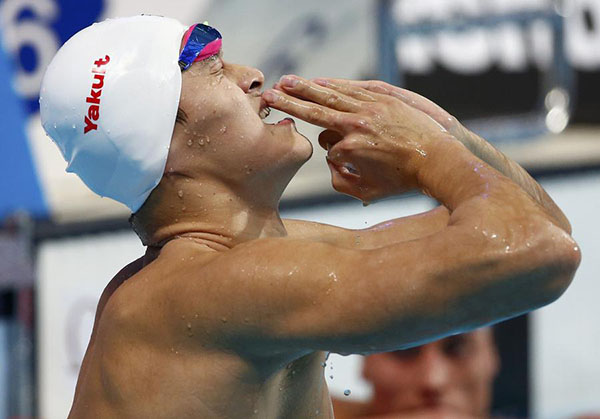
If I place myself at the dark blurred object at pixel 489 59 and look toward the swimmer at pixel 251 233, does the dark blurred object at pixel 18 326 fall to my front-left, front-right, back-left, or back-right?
front-right

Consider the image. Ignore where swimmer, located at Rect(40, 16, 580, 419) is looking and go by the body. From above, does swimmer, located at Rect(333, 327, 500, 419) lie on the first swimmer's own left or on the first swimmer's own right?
on the first swimmer's own left

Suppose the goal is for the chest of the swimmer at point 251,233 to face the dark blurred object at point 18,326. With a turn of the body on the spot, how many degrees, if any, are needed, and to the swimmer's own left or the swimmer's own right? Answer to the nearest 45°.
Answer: approximately 135° to the swimmer's own left

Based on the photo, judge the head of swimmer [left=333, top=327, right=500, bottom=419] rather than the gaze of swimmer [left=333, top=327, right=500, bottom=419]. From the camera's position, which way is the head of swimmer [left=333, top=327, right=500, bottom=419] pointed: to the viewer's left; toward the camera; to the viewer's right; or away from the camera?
toward the camera

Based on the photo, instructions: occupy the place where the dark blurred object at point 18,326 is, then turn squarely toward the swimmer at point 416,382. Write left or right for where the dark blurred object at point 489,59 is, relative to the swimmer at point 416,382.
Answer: left

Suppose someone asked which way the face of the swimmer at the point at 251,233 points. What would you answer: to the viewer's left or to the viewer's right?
to the viewer's right

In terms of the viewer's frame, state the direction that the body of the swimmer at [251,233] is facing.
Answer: to the viewer's right

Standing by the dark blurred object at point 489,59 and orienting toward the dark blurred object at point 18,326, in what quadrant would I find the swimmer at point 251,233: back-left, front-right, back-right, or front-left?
front-left

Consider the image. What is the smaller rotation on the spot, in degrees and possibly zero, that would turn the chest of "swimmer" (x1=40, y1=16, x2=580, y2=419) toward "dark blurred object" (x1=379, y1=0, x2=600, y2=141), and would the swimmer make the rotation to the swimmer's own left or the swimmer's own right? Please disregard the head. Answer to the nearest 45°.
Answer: approximately 90° to the swimmer's own left

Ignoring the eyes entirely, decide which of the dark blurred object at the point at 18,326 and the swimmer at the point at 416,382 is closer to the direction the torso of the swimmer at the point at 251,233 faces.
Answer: the swimmer
